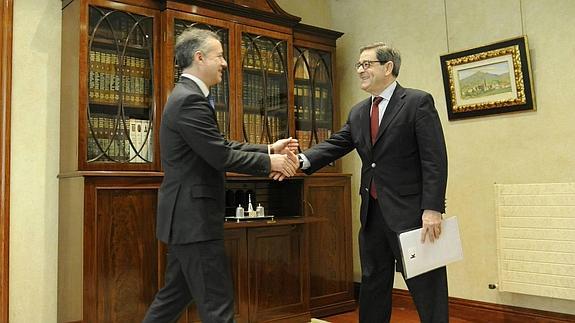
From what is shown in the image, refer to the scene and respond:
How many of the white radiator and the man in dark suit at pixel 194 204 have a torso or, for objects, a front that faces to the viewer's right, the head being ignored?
1

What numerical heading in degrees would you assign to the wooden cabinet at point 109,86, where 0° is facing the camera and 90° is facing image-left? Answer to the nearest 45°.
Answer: approximately 315°

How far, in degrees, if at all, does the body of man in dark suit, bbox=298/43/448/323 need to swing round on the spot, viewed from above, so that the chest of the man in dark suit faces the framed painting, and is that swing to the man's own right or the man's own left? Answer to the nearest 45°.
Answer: approximately 180°

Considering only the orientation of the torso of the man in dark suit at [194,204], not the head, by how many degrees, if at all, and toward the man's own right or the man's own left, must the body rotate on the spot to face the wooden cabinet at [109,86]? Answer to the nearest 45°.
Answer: approximately 135° to the man's own left

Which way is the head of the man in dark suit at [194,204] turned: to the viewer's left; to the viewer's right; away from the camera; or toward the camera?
to the viewer's right

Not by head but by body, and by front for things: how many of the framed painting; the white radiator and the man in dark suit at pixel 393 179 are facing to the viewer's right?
0

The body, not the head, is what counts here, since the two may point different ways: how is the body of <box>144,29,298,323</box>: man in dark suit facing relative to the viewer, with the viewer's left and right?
facing to the right of the viewer

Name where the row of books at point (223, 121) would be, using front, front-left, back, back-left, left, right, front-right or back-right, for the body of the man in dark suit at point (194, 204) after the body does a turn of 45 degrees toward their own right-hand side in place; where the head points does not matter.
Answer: back-left
